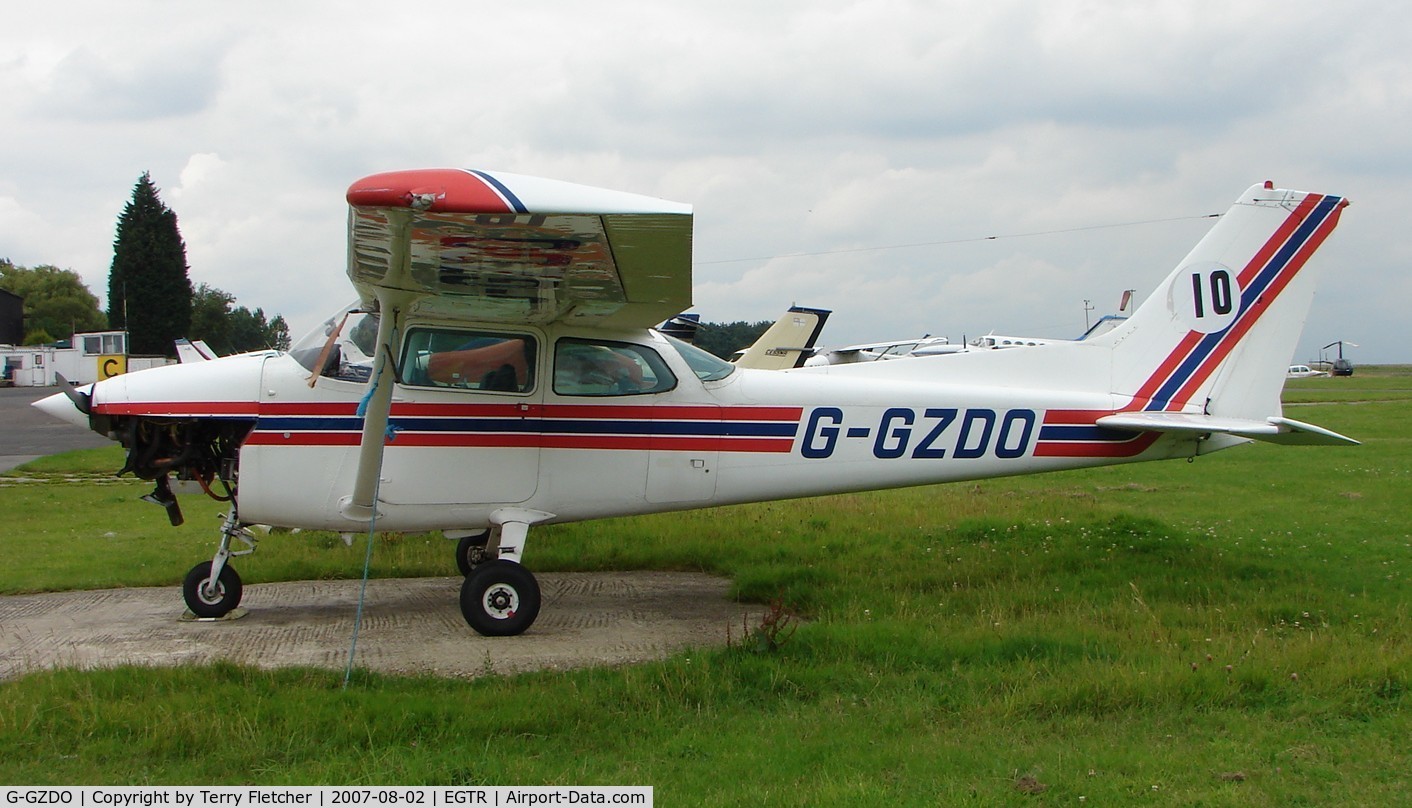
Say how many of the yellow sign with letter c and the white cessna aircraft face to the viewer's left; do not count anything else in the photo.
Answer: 1

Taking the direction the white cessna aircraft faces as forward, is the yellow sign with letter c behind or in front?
in front

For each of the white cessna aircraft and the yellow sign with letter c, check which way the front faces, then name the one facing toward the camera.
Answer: the yellow sign with letter c

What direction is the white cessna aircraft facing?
to the viewer's left

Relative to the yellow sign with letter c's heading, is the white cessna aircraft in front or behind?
in front

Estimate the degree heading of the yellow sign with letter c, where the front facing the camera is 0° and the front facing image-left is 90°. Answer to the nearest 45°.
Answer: approximately 0°
